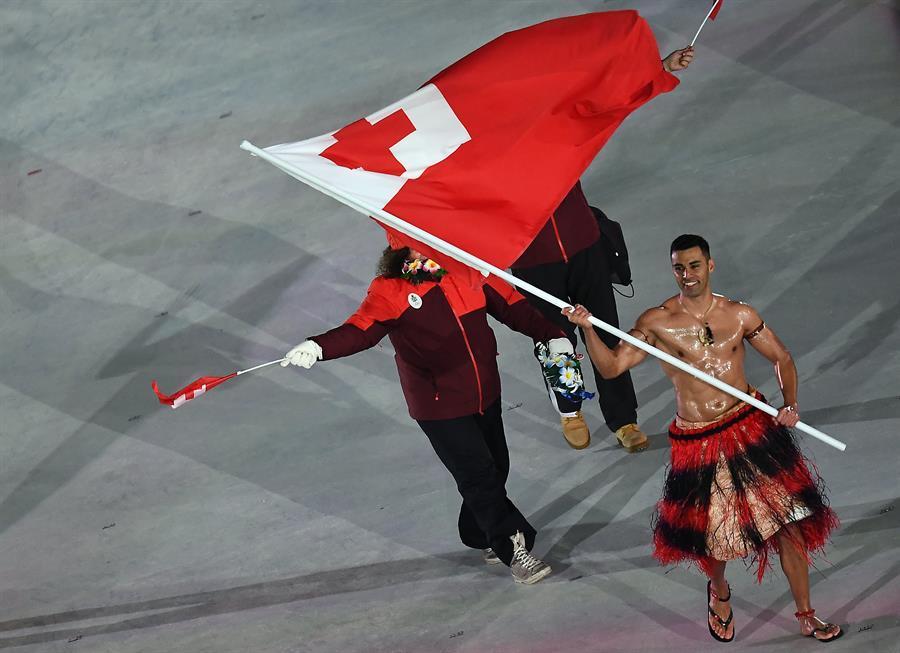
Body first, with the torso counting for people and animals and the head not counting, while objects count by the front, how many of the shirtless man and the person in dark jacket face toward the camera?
2

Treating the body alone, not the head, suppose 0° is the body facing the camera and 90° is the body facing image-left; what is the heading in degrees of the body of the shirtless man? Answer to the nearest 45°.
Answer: approximately 0°

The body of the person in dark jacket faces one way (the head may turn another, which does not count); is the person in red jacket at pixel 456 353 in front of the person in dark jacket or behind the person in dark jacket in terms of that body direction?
in front

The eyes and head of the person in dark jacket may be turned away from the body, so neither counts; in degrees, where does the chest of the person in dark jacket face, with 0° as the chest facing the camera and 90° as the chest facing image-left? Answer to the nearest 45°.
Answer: approximately 0°

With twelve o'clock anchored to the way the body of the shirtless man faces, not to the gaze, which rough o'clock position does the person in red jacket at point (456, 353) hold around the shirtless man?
The person in red jacket is roughly at 4 o'clock from the shirtless man.

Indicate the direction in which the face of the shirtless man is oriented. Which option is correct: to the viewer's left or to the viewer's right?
to the viewer's left

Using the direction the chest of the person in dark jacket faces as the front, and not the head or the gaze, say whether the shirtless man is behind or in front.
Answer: in front

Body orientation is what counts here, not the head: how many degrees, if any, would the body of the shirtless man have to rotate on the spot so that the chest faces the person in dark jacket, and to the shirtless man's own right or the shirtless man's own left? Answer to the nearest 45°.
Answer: approximately 135° to the shirtless man's own right
